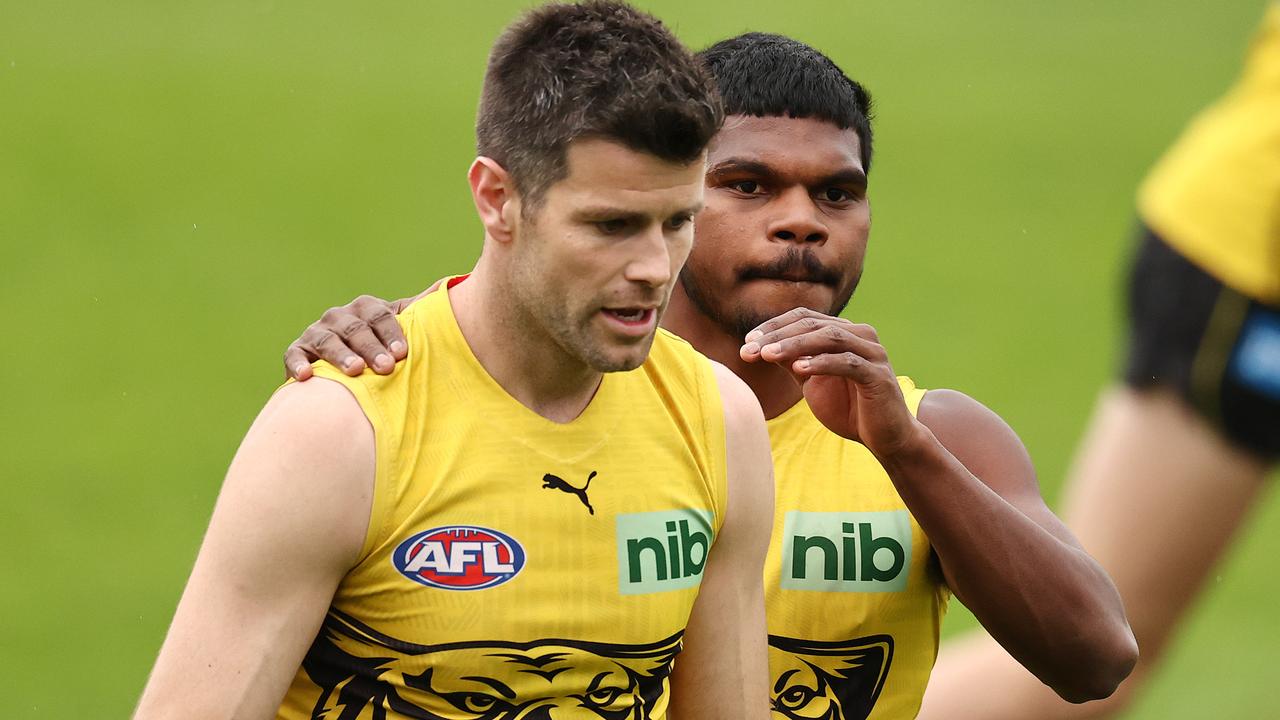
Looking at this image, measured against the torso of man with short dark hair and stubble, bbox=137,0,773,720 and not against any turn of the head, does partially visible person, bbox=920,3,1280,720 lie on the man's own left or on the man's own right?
on the man's own left

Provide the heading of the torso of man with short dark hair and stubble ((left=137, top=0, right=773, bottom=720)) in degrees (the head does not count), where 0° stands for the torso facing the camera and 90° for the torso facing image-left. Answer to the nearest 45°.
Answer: approximately 315°

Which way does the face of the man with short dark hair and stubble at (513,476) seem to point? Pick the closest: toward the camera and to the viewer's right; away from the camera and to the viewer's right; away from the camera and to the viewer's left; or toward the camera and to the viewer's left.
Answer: toward the camera and to the viewer's right

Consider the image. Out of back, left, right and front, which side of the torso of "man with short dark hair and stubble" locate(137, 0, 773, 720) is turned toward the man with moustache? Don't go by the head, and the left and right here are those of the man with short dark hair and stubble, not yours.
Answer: left
